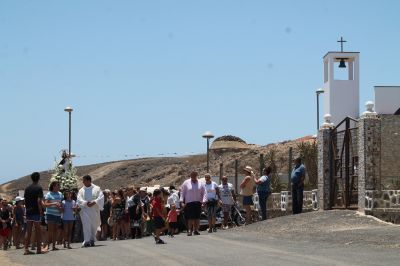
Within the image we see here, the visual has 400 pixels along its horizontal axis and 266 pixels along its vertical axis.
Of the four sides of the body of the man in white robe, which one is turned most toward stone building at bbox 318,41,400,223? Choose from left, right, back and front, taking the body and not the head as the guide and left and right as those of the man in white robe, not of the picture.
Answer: left

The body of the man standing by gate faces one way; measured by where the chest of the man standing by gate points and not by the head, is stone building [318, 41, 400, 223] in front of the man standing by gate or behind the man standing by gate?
behind

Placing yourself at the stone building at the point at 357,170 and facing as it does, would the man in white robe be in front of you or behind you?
in front

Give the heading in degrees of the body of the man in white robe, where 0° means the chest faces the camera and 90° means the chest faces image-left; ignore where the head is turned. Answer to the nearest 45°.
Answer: approximately 0°

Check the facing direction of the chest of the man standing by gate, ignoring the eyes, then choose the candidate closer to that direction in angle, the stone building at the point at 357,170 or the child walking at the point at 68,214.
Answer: the child walking

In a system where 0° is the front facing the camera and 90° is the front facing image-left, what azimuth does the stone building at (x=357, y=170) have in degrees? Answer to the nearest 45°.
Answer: approximately 45°

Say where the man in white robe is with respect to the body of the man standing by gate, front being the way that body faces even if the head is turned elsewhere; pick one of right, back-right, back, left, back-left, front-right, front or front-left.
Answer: front-left

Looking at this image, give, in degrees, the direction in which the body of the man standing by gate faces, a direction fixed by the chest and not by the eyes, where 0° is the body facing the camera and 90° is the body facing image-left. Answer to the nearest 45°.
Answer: approximately 90°

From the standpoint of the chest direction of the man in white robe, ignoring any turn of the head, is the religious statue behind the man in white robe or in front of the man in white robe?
behind

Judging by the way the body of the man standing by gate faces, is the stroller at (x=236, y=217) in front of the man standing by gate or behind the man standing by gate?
in front
